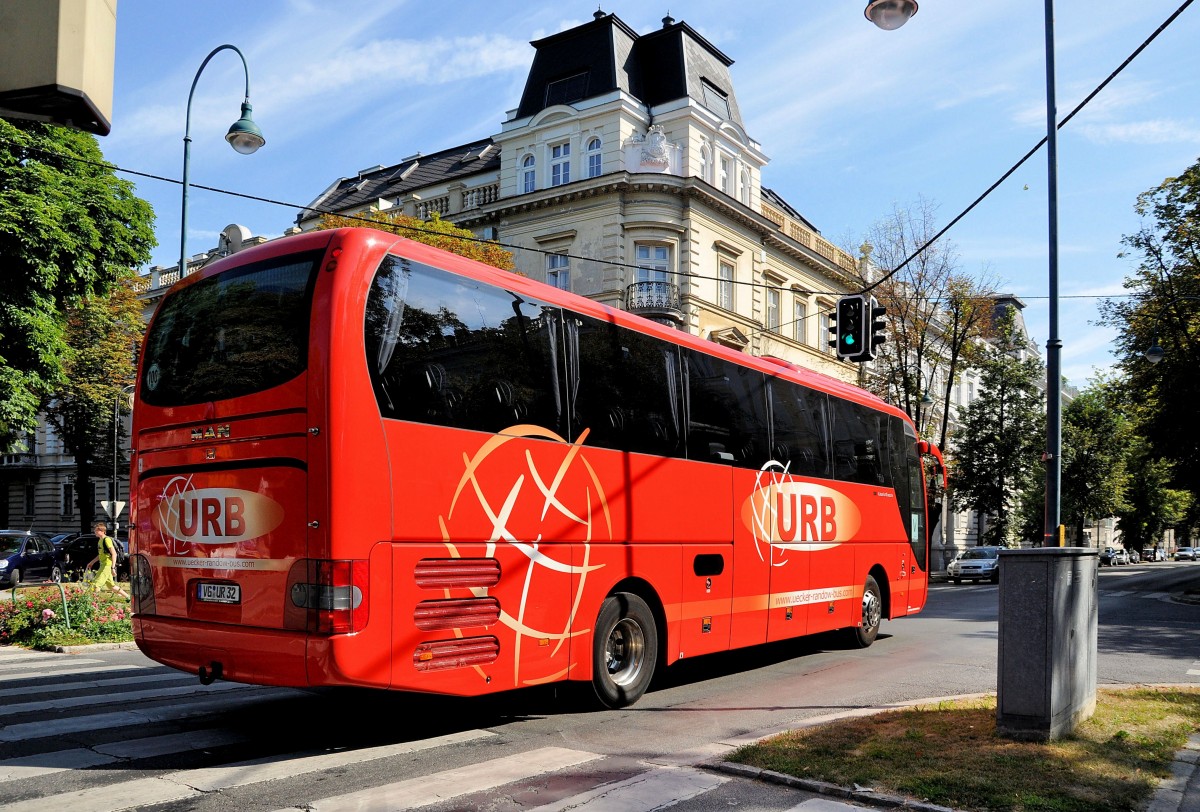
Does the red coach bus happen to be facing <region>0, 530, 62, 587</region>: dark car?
no

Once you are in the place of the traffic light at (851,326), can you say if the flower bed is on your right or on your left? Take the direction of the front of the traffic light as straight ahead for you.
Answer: on your right

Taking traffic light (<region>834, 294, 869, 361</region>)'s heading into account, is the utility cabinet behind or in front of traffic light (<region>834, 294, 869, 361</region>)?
in front

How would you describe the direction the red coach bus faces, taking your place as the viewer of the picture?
facing away from the viewer and to the right of the viewer

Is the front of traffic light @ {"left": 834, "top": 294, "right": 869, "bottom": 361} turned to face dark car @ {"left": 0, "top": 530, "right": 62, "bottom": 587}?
no

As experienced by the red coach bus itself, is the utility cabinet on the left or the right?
on its right

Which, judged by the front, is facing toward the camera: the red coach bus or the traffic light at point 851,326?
the traffic light

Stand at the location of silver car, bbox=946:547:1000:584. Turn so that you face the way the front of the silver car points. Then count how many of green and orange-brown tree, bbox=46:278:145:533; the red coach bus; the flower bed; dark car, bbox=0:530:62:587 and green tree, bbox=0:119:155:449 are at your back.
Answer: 0

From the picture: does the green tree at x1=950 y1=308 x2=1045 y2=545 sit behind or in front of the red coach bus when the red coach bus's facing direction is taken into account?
in front

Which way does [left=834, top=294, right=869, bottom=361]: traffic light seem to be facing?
toward the camera

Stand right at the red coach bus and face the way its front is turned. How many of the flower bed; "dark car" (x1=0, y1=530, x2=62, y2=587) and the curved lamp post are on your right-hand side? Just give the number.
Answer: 0

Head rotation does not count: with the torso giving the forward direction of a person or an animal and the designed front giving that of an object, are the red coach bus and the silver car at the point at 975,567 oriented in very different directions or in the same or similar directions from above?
very different directions

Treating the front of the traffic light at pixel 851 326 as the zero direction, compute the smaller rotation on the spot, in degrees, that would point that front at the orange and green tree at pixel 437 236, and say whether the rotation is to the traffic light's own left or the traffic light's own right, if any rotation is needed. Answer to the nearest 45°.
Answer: approximately 135° to the traffic light's own right

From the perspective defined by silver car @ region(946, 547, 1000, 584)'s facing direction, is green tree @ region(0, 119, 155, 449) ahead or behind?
ahead

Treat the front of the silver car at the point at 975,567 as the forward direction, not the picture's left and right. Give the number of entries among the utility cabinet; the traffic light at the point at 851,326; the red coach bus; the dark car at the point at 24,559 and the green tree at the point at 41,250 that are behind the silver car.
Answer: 0

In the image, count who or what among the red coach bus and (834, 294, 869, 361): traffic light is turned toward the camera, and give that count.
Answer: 1
